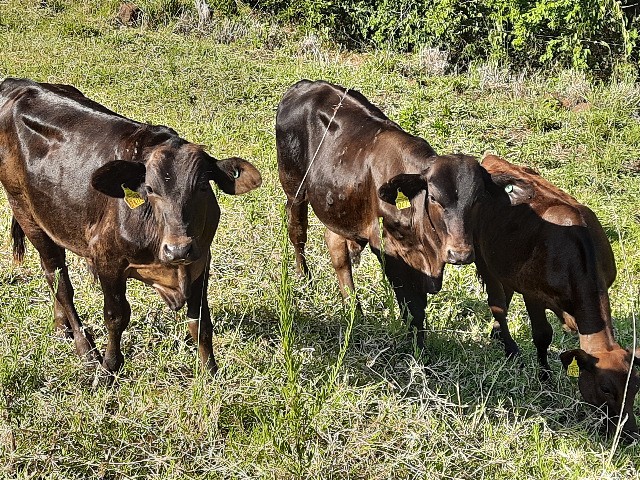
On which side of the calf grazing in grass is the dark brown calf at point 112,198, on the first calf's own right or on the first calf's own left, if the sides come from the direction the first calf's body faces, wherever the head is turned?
on the first calf's own right

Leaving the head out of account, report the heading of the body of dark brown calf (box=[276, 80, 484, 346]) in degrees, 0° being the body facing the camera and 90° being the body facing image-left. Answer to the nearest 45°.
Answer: approximately 315°

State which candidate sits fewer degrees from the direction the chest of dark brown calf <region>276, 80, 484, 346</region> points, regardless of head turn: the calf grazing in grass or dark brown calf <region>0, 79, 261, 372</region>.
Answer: the calf grazing in grass

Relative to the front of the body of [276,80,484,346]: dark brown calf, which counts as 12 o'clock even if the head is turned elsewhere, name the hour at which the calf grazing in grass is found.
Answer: The calf grazing in grass is roughly at 11 o'clock from the dark brown calf.

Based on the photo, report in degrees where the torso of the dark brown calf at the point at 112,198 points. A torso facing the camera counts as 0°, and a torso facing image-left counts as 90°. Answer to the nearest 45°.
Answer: approximately 315°

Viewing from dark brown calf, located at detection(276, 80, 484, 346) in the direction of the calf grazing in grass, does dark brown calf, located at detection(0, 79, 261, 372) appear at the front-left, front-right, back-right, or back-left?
back-right

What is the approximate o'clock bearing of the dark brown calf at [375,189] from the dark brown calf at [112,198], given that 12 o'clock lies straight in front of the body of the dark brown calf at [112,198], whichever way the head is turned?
the dark brown calf at [375,189] is roughly at 10 o'clock from the dark brown calf at [112,198].
